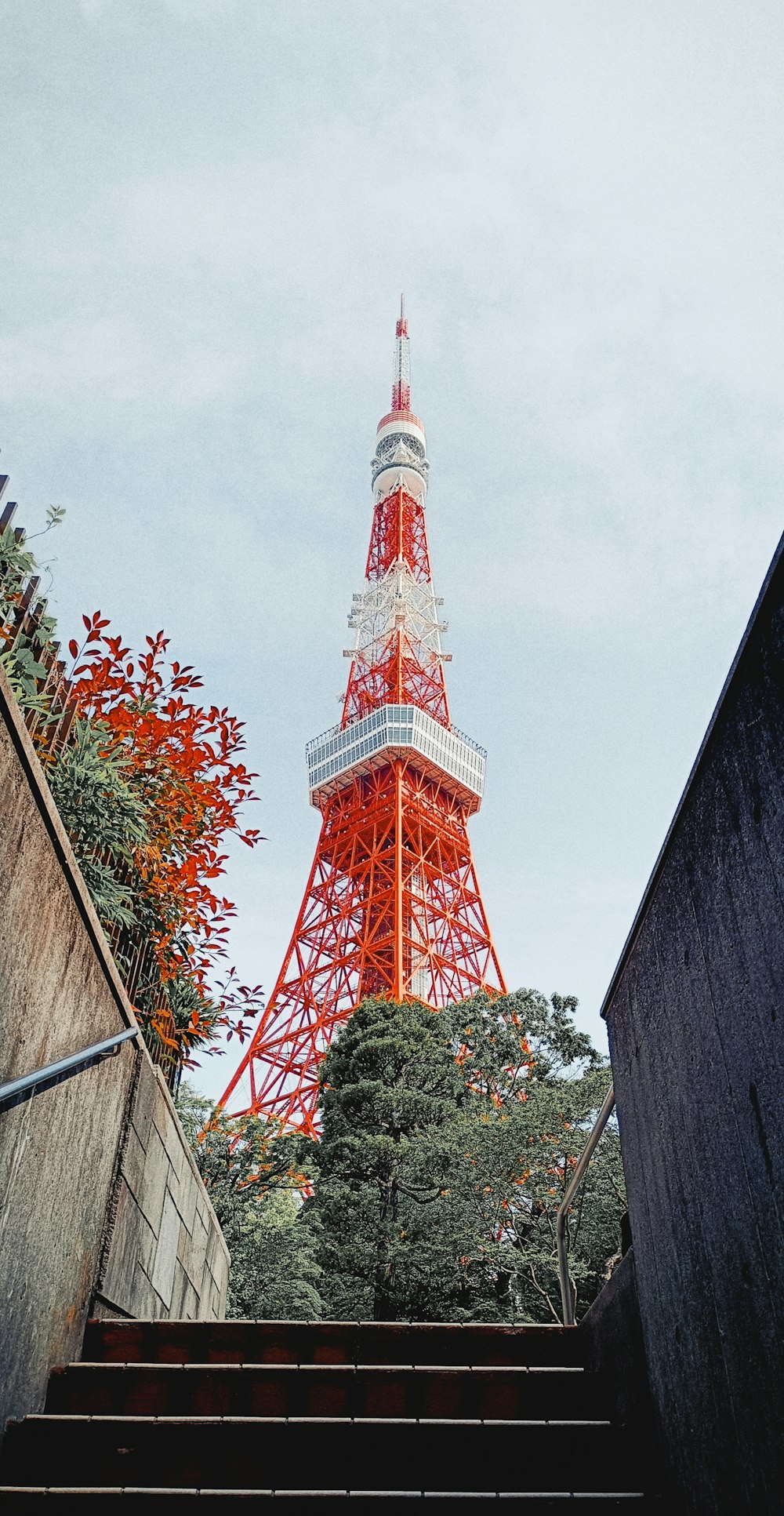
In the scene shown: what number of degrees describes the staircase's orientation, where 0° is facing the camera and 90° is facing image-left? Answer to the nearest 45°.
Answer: approximately 0°

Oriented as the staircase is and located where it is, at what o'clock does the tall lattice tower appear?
The tall lattice tower is roughly at 6 o'clock from the staircase.

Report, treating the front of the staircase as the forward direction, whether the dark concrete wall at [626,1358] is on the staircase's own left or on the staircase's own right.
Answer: on the staircase's own left

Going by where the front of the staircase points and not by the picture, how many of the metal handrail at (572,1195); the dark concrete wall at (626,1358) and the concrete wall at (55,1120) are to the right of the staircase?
1

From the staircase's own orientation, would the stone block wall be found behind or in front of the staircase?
behind

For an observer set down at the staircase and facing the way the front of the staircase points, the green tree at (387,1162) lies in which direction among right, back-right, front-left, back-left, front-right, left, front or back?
back
